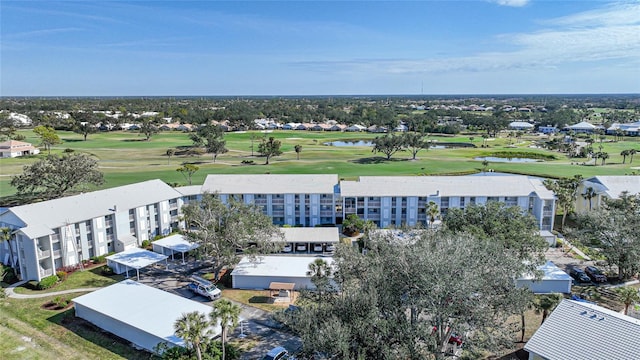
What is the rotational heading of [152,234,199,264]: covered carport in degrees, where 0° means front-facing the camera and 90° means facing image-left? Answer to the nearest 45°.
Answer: approximately 315°

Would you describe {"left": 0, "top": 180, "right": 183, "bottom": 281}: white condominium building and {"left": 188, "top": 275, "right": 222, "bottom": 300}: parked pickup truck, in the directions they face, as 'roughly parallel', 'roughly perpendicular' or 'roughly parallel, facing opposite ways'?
roughly parallel

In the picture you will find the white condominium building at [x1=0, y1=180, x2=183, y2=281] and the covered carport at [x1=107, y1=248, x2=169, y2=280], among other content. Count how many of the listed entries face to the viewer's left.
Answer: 0

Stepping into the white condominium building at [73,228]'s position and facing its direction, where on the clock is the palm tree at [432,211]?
The palm tree is roughly at 11 o'clock from the white condominium building.

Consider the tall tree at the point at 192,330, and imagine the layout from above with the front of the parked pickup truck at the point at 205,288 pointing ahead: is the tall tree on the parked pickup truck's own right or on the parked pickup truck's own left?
on the parked pickup truck's own right

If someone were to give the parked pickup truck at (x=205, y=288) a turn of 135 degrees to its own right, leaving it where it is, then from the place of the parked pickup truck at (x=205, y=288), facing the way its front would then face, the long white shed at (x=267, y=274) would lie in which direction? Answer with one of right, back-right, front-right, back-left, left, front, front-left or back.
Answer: back

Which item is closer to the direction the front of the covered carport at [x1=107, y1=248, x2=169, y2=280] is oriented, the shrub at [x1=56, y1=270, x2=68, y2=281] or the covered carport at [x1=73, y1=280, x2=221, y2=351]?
the covered carport

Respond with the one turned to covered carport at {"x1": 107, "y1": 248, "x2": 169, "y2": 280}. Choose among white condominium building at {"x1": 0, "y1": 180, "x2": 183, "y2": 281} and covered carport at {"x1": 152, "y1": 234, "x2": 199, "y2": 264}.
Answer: the white condominium building

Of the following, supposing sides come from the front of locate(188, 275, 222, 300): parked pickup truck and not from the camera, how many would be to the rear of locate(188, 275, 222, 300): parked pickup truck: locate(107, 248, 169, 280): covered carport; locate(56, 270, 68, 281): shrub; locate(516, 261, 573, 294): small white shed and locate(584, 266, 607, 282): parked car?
2

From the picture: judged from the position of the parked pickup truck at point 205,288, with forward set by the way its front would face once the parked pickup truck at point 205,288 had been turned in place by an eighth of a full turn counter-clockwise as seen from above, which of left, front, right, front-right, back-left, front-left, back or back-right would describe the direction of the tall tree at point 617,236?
front

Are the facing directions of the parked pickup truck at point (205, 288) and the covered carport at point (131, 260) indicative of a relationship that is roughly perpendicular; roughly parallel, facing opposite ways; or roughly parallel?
roughly parallel

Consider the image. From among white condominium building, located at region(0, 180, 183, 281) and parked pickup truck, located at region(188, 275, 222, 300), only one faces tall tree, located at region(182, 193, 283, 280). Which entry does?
the white condominium building

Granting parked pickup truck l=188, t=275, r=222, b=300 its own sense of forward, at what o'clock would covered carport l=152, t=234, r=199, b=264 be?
The covered carport is roughly at 7 o'clock from the parked pickup truck.

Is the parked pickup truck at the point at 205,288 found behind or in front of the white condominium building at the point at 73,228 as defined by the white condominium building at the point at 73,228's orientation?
in front

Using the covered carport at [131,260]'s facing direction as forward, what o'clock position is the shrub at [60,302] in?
The shrub is roughly at 3 o'clock from the covered carport.

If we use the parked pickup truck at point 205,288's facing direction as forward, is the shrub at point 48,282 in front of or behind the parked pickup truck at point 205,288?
behind

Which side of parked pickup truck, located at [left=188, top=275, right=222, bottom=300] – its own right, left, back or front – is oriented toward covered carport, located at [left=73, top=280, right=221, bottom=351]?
right

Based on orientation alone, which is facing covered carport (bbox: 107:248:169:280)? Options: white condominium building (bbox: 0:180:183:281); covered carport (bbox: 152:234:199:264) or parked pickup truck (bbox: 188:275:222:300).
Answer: the white condominium building

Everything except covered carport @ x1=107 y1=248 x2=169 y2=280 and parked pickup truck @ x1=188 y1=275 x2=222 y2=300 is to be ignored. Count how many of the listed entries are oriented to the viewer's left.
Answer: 0
